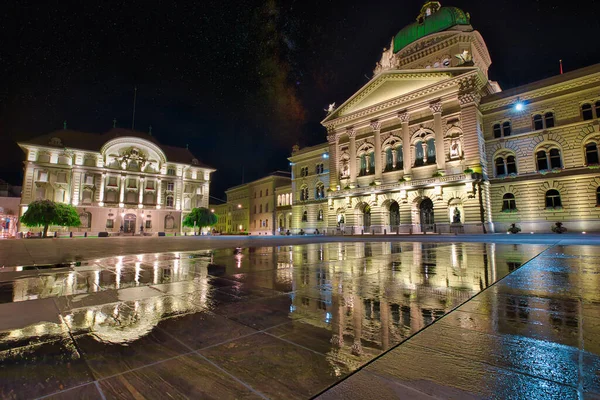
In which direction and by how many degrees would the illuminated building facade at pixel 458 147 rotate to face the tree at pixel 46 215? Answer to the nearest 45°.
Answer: approximately 45° to its right

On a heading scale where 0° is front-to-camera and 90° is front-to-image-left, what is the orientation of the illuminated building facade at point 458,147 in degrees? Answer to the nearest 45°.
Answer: approximately 45°
